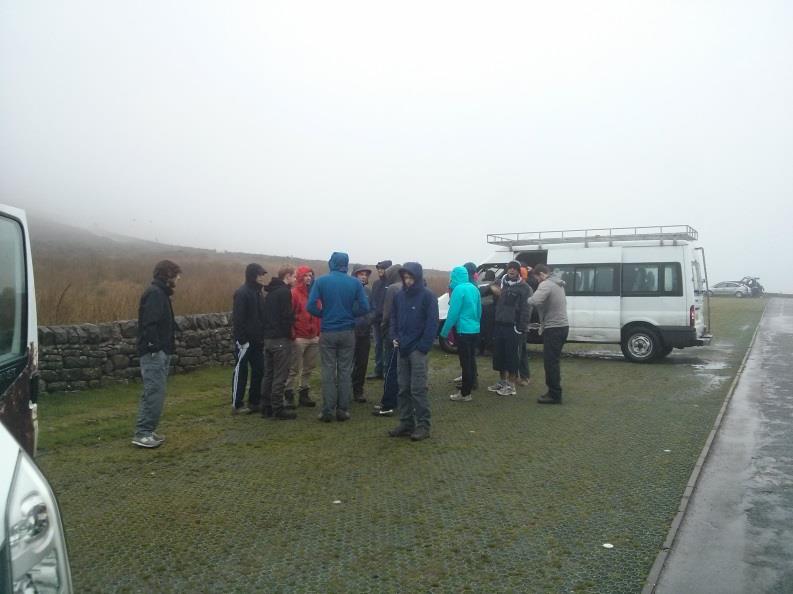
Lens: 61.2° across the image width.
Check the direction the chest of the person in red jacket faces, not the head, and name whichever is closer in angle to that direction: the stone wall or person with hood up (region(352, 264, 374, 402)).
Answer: the person with hood up

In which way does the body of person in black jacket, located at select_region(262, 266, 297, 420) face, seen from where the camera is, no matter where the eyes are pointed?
to the viewer's right

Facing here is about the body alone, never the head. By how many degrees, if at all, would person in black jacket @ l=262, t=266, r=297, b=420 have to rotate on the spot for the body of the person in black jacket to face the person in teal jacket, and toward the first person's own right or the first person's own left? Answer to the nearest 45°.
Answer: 0° — they already face them

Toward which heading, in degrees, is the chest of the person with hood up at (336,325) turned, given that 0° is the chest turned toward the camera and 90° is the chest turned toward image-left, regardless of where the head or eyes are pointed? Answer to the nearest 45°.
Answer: approximately 180°

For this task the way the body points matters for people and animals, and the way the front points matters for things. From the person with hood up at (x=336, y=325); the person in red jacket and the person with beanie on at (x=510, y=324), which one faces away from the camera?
the person with hood up at (x=336, y=325)

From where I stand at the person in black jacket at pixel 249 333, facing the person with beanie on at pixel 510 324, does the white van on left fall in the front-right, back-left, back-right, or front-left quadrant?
back-right

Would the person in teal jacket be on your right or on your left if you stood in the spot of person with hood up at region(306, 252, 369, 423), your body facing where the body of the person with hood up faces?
on your right

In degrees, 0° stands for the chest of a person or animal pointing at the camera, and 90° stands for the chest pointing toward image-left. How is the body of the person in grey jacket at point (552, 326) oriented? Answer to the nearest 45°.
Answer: approximately 90°

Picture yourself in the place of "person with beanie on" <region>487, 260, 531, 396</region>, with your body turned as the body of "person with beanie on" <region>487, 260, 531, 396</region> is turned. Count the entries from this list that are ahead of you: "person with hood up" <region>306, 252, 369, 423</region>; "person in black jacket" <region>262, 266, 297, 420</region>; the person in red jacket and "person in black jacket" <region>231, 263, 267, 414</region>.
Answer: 4

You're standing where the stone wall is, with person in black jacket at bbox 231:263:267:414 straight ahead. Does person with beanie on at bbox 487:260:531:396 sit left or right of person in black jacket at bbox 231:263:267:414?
left

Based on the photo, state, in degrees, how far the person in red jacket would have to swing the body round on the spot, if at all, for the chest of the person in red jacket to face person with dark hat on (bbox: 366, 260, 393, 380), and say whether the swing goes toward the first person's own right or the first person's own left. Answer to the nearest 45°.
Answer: approximately 90° to the first person's own left

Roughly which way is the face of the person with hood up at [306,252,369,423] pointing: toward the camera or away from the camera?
away from the camera

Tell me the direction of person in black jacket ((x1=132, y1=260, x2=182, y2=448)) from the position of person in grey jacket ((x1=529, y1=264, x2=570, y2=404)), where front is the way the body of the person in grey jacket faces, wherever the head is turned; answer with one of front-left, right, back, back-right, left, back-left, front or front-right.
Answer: front-left

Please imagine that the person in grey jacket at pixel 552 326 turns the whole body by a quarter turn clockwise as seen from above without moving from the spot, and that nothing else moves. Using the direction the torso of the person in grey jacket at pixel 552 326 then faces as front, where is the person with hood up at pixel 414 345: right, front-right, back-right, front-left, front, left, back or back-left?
back-left

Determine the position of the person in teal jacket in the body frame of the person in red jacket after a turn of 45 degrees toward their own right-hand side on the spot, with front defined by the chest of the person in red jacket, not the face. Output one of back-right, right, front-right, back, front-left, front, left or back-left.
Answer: left

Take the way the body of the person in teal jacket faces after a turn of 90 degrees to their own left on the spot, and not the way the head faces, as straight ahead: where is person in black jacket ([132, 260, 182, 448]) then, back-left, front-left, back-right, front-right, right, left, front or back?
front

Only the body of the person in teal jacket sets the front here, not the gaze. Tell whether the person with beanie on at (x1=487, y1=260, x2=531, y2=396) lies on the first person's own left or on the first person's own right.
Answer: on the first person's own right

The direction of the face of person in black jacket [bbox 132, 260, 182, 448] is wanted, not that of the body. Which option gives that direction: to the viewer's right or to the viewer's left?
to the viewer's right

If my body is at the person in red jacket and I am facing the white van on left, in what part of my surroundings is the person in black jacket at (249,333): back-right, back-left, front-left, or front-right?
front-right

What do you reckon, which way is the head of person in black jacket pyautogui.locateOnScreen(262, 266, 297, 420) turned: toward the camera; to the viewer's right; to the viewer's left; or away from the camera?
to the viewer's right

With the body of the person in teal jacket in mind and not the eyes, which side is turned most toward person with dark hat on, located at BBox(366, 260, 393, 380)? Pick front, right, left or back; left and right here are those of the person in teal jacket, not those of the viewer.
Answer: front

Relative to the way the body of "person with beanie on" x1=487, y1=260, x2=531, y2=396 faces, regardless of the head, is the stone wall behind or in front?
in front
